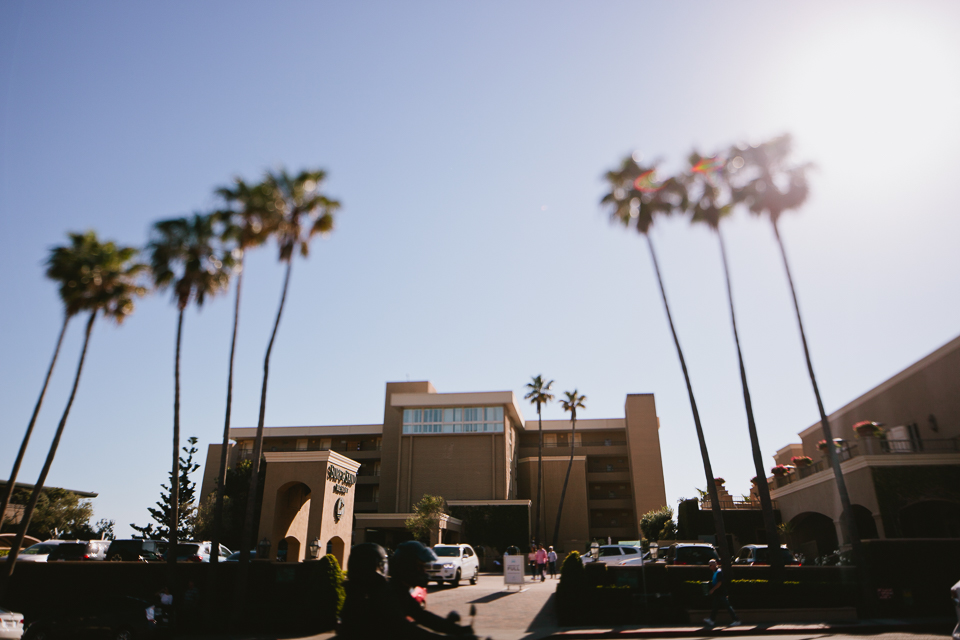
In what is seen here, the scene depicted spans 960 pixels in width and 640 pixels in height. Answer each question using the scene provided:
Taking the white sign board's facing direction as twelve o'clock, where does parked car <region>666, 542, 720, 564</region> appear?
The parked car is roughly at 9 o'clock from the white sign board.

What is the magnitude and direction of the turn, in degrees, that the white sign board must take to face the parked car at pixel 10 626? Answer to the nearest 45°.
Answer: approximately 45° to its right

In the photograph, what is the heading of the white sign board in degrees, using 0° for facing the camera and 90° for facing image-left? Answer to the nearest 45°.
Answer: approximately 0°

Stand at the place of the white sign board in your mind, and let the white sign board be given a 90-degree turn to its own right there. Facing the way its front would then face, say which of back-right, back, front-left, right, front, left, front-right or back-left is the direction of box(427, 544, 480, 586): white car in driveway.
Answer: front-right

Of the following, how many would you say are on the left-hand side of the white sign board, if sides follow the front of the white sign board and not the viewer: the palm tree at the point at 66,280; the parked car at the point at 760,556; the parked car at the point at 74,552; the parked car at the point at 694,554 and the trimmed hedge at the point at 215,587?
2

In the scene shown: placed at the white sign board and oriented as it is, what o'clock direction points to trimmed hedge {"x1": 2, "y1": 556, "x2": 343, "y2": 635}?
The trimmed hedge is roughly at 2 o'clock from the white sign board.

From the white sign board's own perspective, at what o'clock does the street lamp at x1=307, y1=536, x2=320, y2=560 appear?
The street lamp is roughly at 4 o'clock from the white sign board.

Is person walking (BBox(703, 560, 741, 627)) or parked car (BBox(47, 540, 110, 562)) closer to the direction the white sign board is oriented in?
the person walking
